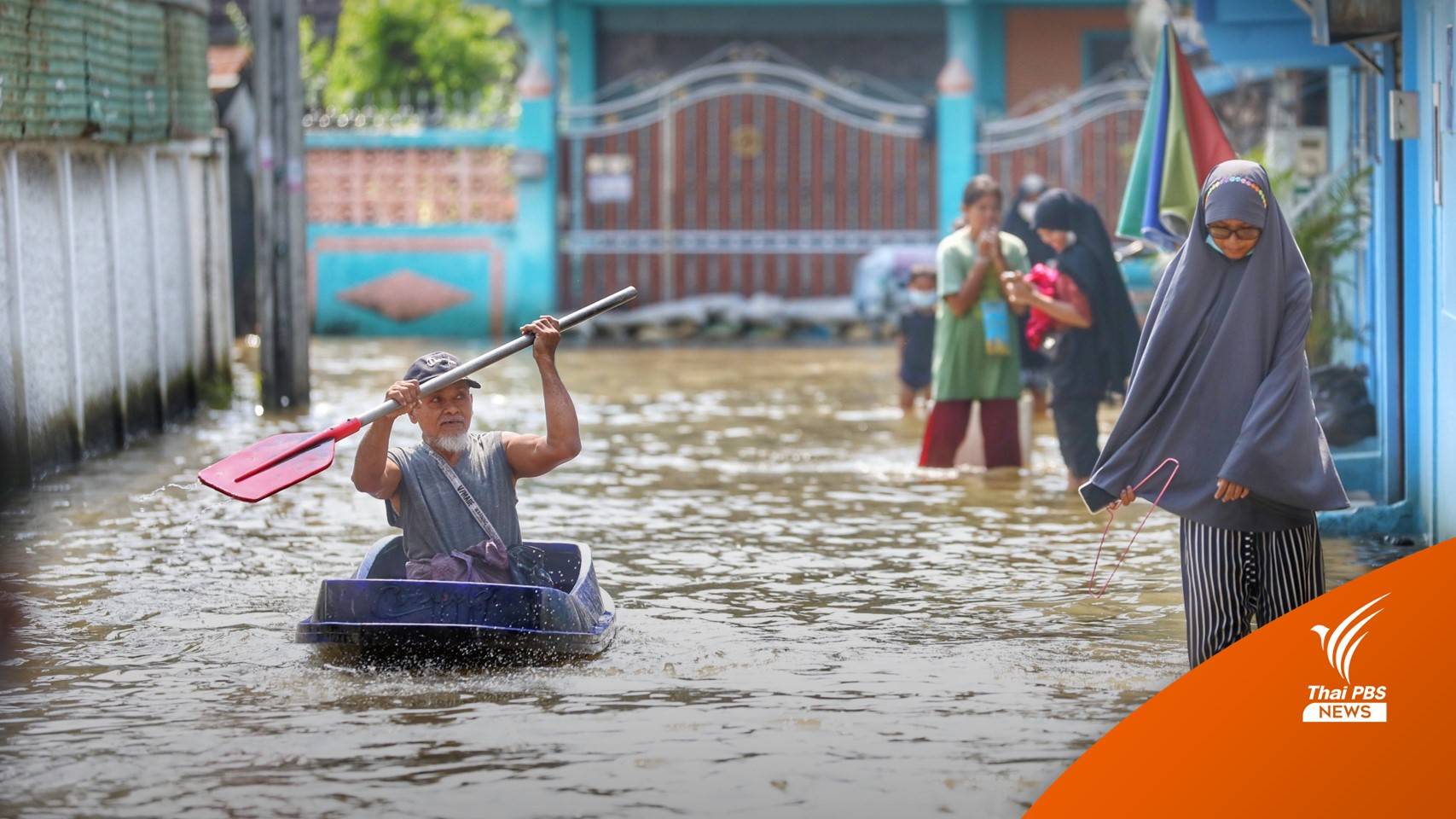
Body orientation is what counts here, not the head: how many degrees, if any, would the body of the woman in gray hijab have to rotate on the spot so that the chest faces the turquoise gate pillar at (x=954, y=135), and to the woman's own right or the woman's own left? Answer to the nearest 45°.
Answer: approximately 180°

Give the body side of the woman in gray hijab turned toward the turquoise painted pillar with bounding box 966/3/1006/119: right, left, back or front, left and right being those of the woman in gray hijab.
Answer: back

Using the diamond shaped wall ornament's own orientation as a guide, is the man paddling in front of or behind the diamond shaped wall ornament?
in front

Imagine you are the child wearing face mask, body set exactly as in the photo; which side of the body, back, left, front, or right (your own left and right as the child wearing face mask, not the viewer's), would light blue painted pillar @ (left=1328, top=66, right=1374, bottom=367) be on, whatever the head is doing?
left

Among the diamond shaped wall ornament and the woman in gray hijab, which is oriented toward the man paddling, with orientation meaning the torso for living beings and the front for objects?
the diamond shaped wall ornament

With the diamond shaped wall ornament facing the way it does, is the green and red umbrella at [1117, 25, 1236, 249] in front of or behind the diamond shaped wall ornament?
in front

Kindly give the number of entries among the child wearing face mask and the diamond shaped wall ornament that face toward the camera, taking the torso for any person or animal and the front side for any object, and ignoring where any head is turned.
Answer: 2

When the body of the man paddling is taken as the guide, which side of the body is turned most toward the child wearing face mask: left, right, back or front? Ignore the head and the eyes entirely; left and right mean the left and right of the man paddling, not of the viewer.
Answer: back
